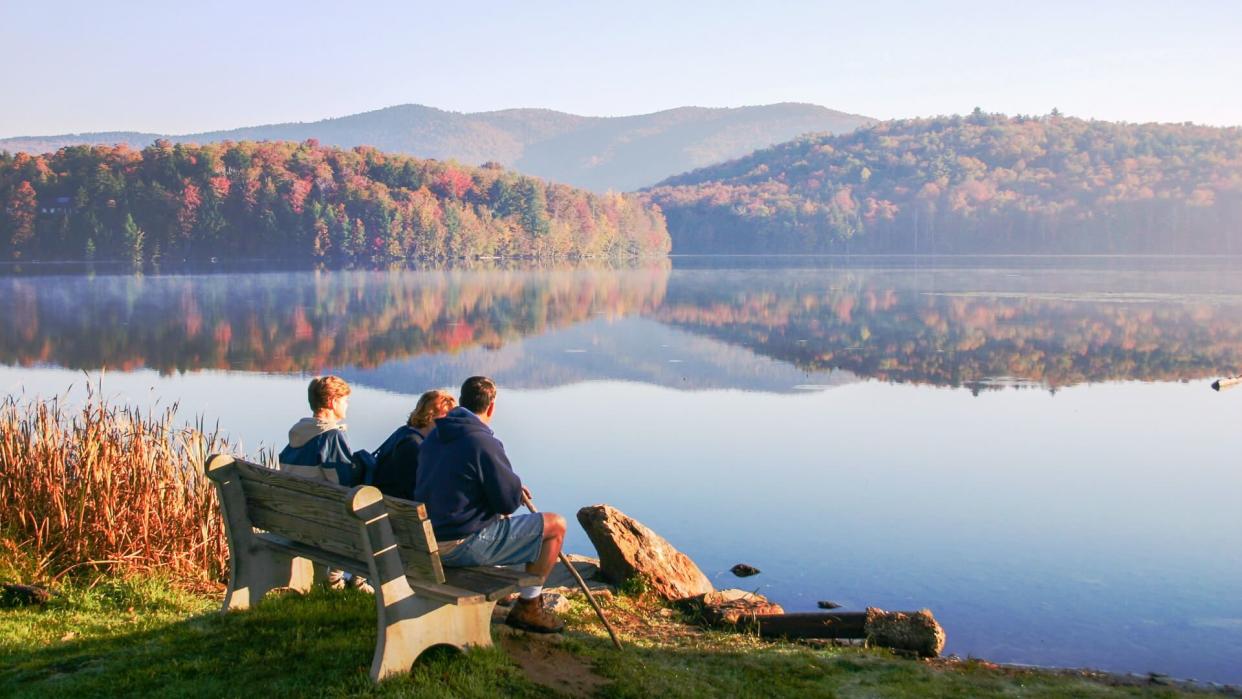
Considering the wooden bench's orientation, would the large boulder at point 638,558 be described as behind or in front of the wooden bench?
in front

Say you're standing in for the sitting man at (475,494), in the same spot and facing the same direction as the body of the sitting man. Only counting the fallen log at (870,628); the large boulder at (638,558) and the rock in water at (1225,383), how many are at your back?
0

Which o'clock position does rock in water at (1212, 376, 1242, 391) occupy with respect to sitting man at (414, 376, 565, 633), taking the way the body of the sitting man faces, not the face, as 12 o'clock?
The rock in water is roughly at 12 o'clock from the sitting man.

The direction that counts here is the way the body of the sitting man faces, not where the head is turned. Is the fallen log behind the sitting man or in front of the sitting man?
in front

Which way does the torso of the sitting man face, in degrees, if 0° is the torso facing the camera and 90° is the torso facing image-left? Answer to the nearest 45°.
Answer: approximately 225°

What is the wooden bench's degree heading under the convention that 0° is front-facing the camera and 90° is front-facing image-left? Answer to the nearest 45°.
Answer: approximately 225°

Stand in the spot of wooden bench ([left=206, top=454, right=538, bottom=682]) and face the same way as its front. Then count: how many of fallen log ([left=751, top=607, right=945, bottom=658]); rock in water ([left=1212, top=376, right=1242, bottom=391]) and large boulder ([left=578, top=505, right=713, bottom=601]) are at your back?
0
